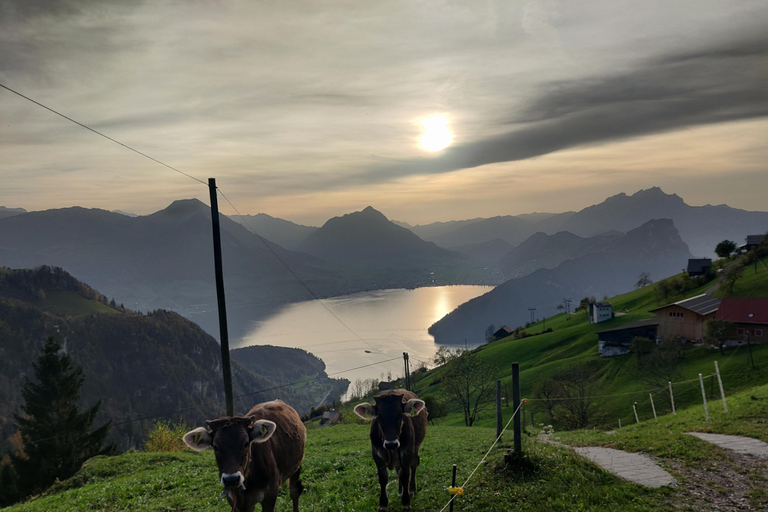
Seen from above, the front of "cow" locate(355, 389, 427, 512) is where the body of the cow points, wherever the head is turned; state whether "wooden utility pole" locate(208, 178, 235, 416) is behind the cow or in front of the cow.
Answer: behind

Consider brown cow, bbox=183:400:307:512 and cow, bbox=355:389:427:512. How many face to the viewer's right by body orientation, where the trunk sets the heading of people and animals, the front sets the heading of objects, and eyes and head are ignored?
0

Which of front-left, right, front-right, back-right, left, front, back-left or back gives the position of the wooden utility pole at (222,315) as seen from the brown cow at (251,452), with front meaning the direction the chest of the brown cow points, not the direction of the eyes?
back-right

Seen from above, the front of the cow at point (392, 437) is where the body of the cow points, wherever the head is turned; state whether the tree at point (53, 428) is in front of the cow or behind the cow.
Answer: behind
